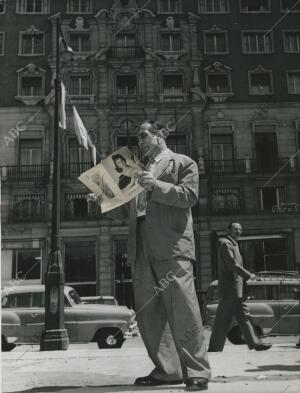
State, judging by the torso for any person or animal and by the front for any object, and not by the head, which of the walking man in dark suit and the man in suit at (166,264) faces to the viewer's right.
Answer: the walking man in dark suit

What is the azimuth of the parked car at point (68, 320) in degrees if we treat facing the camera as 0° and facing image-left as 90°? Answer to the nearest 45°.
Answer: approximately 270°

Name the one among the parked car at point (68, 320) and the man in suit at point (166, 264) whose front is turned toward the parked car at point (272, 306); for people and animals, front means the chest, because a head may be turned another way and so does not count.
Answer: the parked car at point (68, 320)

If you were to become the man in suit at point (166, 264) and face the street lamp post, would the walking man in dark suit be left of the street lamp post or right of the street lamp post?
right

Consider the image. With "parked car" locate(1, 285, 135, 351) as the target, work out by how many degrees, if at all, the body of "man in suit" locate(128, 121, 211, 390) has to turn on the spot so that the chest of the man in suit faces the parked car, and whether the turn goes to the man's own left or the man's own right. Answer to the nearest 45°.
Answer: approximately 135° to the man's own right

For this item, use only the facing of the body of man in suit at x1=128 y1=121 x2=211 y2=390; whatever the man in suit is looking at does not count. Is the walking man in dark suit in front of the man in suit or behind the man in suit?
behind

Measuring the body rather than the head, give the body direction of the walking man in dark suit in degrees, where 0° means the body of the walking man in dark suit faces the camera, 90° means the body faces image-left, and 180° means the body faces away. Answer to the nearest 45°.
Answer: approximately 270°

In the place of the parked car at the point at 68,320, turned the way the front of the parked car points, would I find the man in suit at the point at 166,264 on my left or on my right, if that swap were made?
on my right

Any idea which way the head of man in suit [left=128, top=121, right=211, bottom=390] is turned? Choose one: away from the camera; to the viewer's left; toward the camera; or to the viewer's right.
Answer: to the viewer's left
